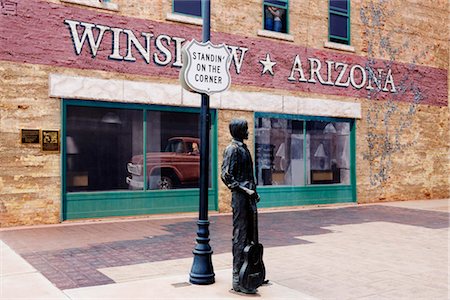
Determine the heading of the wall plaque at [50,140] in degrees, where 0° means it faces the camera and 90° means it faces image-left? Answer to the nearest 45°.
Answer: approximately 0°

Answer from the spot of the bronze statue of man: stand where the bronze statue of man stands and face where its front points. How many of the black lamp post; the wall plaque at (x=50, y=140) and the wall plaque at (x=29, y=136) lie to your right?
0

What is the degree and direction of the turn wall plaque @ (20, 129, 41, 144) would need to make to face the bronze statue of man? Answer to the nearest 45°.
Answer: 0° — it already faces it

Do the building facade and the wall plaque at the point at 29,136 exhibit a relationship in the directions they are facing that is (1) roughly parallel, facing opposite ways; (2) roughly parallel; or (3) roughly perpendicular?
roughly parallel

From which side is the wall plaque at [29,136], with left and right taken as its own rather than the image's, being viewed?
front

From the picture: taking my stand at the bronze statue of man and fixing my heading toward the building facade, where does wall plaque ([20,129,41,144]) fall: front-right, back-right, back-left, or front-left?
front-left

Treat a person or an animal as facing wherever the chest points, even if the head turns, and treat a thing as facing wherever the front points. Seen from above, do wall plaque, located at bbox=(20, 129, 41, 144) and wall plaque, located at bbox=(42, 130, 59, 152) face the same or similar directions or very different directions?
same or similar directions

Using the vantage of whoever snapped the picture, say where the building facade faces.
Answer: facing the viewer and to the right of the viewer

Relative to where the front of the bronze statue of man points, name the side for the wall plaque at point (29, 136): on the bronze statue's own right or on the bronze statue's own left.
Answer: on the bronze statue's own left

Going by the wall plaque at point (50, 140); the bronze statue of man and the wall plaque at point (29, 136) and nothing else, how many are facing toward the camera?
2
